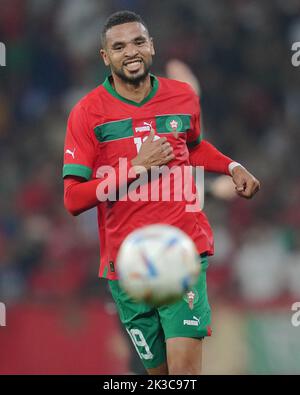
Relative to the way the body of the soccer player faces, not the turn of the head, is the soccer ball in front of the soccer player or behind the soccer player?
in front

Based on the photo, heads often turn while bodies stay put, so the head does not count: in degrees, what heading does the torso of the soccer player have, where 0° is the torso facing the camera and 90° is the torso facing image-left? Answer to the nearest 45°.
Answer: approximately 0°
